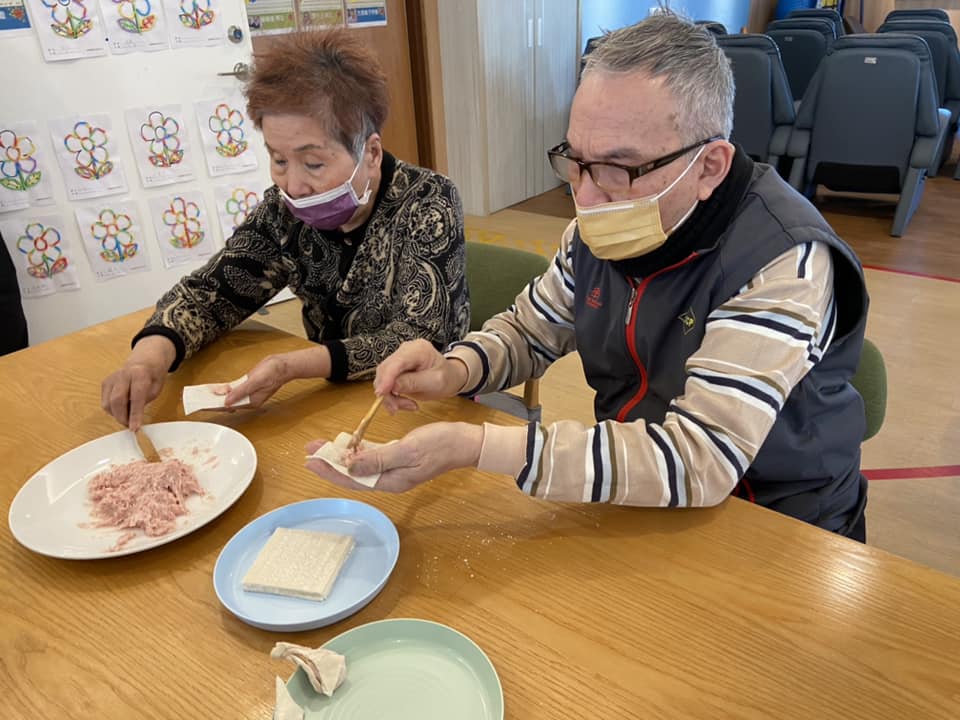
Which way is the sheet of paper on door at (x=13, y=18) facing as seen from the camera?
toward the camera

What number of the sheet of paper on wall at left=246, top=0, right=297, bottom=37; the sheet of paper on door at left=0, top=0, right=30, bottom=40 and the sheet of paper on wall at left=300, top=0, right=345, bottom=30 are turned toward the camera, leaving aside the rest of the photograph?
3

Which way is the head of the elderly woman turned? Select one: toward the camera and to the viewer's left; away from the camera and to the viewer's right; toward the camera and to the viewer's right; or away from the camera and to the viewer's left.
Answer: toward the camera and to the viewer's left

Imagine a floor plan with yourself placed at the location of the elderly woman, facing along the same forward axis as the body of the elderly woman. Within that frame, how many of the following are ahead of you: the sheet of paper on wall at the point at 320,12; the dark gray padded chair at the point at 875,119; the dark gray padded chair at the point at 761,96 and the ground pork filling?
1

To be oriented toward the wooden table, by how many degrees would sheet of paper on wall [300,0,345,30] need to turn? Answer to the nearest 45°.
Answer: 0° — it already faces it

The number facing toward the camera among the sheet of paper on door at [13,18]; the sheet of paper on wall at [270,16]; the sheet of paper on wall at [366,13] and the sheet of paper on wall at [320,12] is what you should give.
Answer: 4

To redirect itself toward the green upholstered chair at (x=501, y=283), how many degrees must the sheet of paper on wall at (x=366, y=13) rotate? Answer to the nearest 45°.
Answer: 0° — it already faces it

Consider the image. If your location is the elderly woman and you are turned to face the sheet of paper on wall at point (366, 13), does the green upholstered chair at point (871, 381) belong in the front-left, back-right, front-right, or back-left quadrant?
back-right

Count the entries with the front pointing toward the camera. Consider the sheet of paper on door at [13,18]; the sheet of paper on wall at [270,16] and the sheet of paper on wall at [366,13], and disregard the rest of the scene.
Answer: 3

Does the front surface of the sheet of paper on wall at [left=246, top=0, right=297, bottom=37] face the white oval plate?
yes

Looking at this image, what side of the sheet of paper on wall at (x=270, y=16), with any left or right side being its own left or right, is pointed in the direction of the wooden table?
front

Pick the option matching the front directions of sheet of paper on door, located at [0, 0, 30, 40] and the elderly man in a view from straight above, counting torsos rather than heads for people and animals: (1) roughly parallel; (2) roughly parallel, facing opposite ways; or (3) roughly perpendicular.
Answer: roughly perpendicular

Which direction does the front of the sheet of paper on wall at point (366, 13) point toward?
toward the camera

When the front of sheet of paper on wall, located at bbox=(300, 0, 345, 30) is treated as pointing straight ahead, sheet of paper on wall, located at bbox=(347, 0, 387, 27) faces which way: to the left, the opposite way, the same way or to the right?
the same way

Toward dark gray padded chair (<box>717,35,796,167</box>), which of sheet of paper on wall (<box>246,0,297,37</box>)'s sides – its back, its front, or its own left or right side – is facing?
left

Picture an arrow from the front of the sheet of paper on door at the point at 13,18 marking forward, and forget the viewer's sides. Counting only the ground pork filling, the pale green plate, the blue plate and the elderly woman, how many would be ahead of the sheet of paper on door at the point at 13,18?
4

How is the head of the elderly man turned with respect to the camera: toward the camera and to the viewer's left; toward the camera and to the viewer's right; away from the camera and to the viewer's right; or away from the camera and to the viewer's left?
toward the camera and to the viewer's left

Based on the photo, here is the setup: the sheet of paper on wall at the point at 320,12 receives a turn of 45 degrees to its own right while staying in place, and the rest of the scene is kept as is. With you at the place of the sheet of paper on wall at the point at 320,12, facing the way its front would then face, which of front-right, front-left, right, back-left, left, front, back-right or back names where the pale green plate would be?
front-left
